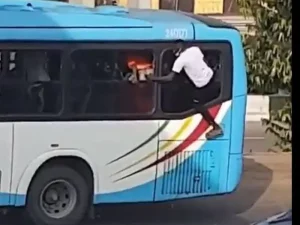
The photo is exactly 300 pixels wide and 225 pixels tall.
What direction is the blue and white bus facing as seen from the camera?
to the viewer's left

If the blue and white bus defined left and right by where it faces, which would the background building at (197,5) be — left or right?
on its right
